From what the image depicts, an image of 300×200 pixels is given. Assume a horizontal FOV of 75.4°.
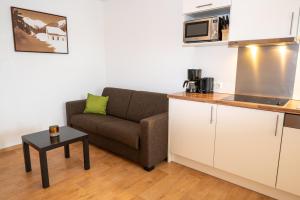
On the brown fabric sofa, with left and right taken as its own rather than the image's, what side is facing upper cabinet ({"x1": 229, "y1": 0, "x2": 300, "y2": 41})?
left

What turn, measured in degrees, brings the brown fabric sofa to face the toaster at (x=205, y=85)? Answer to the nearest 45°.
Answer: approximately 135° to its left

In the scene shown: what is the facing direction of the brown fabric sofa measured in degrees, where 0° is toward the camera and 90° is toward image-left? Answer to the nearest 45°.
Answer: approximately 45°

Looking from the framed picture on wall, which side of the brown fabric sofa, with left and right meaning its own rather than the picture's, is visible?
right

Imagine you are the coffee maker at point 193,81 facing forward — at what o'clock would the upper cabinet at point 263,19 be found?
The upper cabinet is roughly at 9 o'clock from the coffee maker.

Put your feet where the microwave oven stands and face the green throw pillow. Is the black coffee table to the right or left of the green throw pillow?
left
